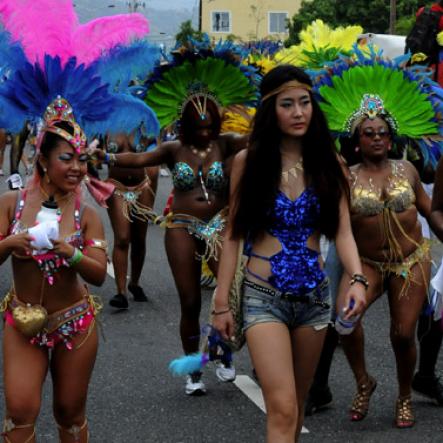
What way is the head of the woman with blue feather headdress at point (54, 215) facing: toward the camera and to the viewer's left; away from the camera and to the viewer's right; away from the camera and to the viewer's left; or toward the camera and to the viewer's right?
toward the camera and to the viewer's right

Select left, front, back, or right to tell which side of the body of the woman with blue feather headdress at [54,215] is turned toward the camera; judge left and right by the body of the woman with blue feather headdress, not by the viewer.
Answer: front
